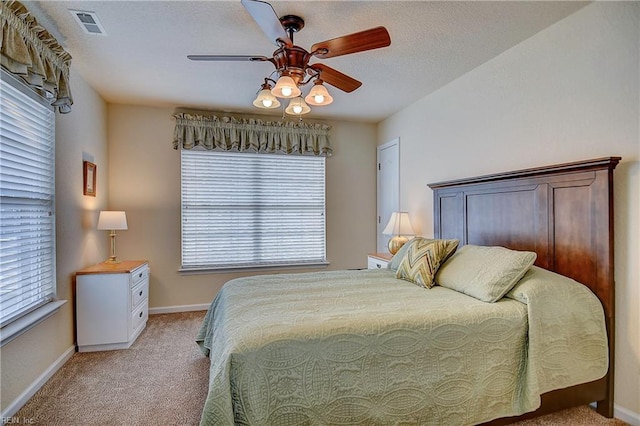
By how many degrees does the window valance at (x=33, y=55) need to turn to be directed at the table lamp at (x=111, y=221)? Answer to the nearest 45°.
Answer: approximately 90° to its left

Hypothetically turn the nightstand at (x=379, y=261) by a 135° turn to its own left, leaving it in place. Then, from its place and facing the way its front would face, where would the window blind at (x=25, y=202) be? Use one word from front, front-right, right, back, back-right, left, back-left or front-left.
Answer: back-right

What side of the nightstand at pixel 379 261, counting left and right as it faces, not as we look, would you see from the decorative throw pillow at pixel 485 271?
left

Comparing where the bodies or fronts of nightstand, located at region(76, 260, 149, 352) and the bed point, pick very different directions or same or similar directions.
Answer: very different directions

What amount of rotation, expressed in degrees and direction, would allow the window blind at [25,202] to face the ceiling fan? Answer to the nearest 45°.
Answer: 0° — it already faces it

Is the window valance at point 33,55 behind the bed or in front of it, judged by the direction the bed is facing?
in front

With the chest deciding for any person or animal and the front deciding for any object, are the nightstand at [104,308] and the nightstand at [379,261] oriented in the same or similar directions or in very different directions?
very different directions

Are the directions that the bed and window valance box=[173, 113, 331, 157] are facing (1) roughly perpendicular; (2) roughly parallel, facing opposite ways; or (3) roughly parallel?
roughly perpendicular

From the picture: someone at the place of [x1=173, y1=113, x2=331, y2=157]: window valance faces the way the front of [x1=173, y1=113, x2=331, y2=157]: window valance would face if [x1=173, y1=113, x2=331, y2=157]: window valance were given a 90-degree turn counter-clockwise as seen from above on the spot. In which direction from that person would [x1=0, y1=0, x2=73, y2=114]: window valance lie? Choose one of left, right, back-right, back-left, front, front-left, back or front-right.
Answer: back-right

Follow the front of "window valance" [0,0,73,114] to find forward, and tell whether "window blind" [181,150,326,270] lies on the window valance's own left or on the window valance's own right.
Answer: on the window valance's own left

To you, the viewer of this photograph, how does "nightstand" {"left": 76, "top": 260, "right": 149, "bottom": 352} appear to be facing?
facing to the right of the viewer

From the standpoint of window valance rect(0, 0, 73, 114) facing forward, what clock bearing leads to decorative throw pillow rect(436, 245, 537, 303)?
The decorative throw pillow is roughly at 12 o'clock from the window valance.
